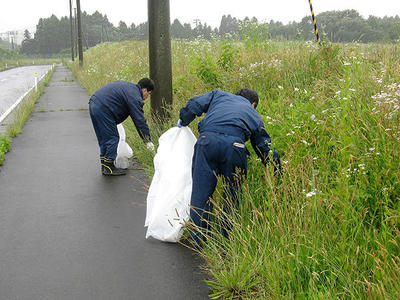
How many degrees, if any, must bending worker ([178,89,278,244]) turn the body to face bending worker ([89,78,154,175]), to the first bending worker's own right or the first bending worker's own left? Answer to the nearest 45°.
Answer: approximately 90° to the first bending worker's own left

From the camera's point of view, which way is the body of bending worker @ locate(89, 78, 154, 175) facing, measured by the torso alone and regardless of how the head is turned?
to the viewer's right

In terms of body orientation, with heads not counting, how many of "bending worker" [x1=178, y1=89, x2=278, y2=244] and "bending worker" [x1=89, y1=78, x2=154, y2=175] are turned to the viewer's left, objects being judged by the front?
0

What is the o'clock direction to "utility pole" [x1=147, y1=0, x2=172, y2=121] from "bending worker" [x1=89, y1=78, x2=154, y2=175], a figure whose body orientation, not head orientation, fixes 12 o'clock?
The utility pole is roughly at 10 o'clock from the bending worker.

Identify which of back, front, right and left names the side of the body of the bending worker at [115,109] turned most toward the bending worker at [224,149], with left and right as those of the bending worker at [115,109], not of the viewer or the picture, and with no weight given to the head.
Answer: right

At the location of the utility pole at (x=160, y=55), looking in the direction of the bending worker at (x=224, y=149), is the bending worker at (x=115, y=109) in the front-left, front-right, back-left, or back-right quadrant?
front-right

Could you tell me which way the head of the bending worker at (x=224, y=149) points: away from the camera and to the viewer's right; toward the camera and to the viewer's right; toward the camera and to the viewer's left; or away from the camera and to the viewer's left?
away from the camera and to the viewer's right

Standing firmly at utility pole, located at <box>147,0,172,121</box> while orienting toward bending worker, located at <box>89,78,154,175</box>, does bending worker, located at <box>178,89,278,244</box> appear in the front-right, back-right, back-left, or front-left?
front-left

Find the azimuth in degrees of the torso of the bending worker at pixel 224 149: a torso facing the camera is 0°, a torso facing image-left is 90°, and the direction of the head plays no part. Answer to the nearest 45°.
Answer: approximately 225°
